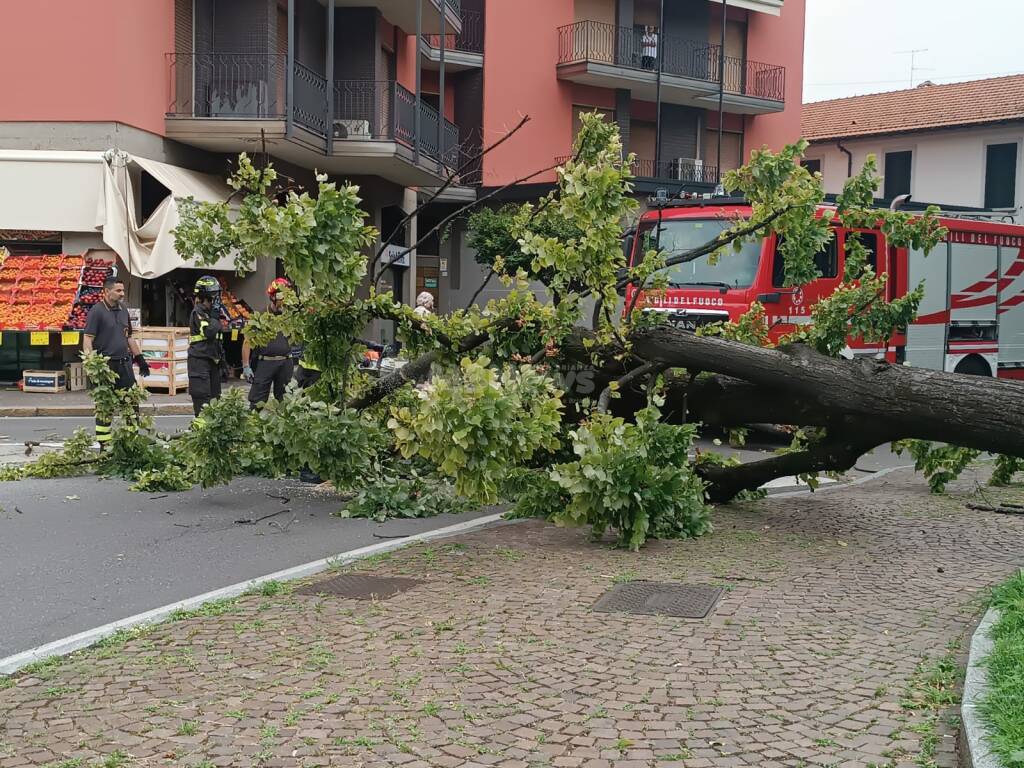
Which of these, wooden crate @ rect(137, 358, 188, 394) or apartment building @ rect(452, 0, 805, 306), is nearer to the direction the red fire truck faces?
the wooden crate

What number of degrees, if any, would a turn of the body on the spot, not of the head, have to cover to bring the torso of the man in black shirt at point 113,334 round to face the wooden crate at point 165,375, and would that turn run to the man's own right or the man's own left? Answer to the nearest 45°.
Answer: approximately 135° to the man's own left

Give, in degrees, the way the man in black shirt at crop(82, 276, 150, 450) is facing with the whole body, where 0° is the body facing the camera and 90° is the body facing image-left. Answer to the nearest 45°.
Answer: approximately 315°

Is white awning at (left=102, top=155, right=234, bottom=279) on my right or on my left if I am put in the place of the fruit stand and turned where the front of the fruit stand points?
on my left

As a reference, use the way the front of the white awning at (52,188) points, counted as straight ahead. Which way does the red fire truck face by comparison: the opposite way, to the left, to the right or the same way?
to the right

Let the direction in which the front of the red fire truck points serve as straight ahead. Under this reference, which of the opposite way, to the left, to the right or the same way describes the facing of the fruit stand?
to the left

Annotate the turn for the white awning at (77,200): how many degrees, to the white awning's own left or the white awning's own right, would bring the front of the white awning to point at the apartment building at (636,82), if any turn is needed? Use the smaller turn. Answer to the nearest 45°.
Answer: approximately 135° to the white awning's own left

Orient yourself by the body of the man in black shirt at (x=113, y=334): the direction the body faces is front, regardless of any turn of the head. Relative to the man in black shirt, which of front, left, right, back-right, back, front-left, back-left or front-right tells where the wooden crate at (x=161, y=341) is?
back-left

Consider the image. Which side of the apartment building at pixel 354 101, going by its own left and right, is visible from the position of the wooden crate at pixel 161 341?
front

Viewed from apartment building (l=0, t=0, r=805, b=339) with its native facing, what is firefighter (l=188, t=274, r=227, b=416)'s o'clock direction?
The firefighter is roughly at 12 o'clock from the apartment building.

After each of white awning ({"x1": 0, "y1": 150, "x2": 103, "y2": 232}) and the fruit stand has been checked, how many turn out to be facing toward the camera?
2

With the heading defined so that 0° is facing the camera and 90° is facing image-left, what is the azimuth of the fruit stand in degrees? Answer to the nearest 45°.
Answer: approximately 0°
